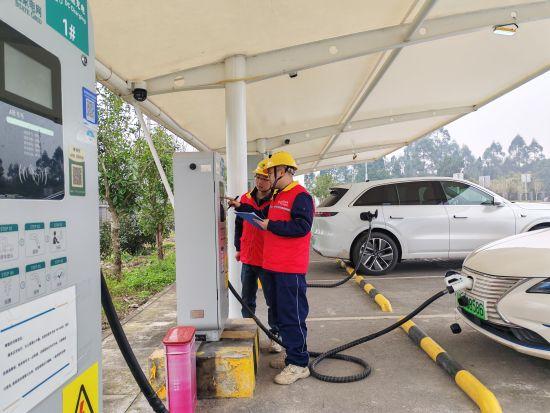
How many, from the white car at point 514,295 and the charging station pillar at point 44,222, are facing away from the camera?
0

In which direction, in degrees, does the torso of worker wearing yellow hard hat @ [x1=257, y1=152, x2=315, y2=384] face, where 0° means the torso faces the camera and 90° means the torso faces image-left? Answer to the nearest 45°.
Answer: approximately 45°

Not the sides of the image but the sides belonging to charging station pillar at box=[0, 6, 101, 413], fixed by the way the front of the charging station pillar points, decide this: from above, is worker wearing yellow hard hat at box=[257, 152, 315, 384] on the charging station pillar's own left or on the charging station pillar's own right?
on the charging station pillar's own left

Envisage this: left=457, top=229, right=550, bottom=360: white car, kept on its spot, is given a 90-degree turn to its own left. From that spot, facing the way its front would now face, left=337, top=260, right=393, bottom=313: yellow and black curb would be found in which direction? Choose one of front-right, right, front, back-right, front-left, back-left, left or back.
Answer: back

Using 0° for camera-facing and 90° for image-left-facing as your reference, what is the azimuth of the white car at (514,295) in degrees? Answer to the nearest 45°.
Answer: approximately 45°

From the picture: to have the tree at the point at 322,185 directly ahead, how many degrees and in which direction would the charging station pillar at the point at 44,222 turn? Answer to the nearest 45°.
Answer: approximately 90° to its left

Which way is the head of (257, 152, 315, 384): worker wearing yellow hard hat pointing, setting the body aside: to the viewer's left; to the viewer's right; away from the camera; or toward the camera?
to the viewer's left

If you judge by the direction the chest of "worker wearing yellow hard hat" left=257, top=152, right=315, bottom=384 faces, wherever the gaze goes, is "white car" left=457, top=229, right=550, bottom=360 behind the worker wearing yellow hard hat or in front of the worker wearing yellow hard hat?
behind

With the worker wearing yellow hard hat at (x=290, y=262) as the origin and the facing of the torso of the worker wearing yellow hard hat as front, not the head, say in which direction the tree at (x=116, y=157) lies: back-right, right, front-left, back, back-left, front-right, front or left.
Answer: right

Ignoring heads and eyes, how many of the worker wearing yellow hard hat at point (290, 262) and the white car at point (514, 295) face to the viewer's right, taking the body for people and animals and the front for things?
0

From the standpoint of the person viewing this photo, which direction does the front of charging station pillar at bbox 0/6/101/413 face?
facing the viewer and to the right of the viewer

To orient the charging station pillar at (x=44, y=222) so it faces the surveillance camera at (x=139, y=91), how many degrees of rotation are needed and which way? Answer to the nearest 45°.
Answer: approximately 135° to its left
